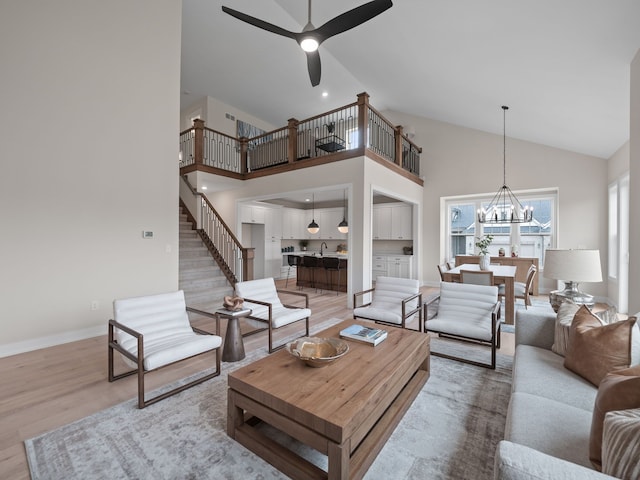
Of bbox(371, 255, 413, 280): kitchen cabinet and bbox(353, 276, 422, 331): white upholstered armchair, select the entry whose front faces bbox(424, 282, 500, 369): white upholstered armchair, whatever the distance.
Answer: the kitchen cabinet

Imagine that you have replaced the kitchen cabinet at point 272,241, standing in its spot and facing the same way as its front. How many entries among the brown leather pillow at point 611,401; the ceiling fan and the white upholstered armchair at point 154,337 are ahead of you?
3

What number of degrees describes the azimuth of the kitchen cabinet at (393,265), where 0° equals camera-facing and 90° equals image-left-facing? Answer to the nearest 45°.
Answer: approximately 0°

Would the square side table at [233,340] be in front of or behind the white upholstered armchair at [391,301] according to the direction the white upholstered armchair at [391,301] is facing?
in front

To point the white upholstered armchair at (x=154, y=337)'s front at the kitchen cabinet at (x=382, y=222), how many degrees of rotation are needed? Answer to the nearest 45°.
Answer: approximately 90° to its left

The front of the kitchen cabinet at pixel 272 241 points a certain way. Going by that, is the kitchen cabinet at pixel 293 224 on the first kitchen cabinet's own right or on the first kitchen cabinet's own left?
on the first kitchen cabinet's own left

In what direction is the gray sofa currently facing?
to the viewer's left

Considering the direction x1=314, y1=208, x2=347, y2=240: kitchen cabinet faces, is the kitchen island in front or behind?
in front

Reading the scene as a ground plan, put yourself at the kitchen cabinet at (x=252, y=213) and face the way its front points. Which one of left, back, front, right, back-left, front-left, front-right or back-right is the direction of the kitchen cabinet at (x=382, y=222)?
left

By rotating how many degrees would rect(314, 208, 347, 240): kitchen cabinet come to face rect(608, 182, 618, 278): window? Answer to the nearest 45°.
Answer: approximately 45° to its left

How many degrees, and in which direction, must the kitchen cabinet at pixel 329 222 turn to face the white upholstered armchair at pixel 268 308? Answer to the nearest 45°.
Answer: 0° — it already faces it

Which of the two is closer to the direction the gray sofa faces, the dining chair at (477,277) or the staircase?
the staircase
